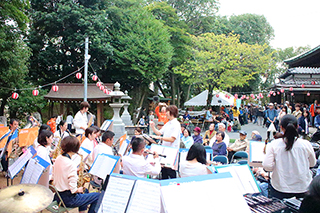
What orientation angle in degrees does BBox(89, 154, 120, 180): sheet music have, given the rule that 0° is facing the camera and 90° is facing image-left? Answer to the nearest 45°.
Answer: approximately 45°

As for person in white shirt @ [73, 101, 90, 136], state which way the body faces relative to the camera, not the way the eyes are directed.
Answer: to the viewer's right

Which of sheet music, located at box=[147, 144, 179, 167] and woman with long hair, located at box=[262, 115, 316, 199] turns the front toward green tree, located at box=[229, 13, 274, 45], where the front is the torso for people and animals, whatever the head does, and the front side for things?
the woman with long hair

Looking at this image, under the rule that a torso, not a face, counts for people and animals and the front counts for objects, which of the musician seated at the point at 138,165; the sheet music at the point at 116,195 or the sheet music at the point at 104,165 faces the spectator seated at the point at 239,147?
the musician seated at the point at 138,165

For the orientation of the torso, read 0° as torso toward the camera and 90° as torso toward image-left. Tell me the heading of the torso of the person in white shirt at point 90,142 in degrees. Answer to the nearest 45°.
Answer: approximately 270°

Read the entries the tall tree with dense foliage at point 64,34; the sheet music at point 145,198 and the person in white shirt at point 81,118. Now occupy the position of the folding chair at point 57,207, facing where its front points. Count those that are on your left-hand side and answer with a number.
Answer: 2

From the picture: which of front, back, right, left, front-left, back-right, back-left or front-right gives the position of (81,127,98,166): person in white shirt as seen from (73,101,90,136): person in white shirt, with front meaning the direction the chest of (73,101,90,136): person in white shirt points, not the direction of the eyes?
right

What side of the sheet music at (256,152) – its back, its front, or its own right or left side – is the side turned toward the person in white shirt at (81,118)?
right

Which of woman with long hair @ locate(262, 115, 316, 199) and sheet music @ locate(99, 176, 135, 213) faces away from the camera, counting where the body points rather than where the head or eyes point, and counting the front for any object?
the woman with long hair

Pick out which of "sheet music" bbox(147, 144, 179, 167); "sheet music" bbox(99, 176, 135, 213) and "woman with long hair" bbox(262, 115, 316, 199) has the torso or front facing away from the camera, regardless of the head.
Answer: the woman with long hair

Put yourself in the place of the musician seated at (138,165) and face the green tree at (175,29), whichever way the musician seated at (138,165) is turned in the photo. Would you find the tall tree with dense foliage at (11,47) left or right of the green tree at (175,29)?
left

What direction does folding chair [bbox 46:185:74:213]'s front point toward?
to the viewer's right
